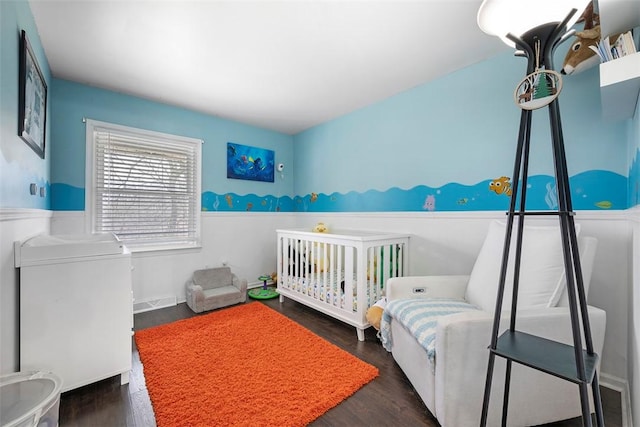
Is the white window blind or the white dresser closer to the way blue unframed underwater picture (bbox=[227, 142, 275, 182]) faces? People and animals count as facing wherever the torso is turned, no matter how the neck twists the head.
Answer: the white dresser

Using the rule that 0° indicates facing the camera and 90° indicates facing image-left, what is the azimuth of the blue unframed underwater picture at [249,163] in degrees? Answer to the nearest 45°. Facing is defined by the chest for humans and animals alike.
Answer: approximately 315°

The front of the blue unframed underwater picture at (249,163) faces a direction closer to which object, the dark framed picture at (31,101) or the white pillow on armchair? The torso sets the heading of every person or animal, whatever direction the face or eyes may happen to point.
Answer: the white pillow on armchair

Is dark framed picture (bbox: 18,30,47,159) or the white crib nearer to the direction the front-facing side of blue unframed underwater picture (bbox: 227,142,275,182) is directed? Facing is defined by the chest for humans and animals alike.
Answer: the white crib

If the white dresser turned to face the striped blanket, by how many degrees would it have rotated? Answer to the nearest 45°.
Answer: approximately 45° to its right

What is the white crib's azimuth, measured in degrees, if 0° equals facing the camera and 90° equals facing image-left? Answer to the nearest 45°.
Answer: approximately 45°

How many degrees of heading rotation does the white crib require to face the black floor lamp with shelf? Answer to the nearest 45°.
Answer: approximately 90° to its left

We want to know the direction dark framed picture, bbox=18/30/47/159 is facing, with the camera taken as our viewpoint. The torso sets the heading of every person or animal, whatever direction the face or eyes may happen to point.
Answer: facing to the right of the viewer

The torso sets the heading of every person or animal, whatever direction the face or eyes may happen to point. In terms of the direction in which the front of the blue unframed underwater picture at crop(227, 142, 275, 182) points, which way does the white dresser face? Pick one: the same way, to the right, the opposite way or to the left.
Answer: to the left

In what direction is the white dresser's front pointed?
to the viewer's right
